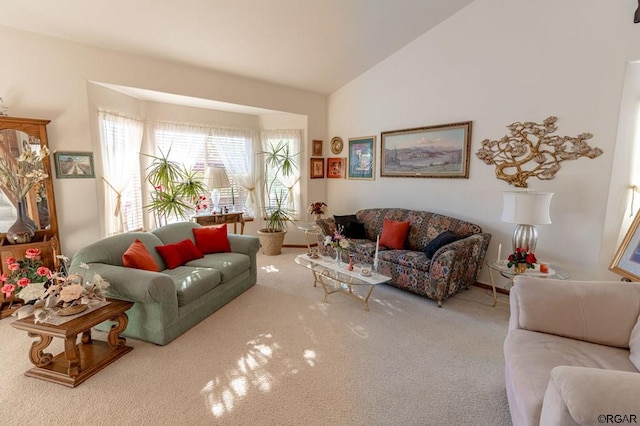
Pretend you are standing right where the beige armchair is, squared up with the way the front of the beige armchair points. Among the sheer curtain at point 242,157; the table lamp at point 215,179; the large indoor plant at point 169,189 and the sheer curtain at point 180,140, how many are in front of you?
4

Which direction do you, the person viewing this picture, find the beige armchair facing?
facing to the left of the viewer

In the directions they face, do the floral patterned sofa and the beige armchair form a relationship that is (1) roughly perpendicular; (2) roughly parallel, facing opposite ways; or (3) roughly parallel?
roughly perpendicular

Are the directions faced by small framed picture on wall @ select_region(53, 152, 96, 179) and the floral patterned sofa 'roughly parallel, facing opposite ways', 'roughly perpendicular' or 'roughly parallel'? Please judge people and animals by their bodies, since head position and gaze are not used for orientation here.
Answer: roughly perpendicular

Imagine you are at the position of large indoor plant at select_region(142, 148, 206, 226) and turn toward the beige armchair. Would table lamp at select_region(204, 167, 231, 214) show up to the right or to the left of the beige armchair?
left

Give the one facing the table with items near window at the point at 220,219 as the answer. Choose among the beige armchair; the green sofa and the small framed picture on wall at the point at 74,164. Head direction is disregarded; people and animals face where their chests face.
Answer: the beige armchair

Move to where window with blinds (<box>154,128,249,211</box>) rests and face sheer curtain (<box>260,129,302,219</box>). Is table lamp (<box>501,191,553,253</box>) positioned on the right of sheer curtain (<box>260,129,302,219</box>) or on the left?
right

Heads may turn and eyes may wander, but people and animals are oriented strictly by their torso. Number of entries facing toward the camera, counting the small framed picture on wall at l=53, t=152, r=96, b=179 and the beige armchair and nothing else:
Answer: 1

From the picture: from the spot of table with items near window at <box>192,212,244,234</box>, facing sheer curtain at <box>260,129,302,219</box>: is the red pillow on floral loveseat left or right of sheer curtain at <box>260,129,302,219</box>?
right

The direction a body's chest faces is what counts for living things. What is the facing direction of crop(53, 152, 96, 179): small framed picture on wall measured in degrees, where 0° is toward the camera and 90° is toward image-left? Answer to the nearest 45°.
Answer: approximately 0°

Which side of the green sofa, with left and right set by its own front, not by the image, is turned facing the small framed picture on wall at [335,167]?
left

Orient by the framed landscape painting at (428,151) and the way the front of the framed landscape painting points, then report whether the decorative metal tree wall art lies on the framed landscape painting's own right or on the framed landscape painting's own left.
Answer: on the framed landscape painting's own left
